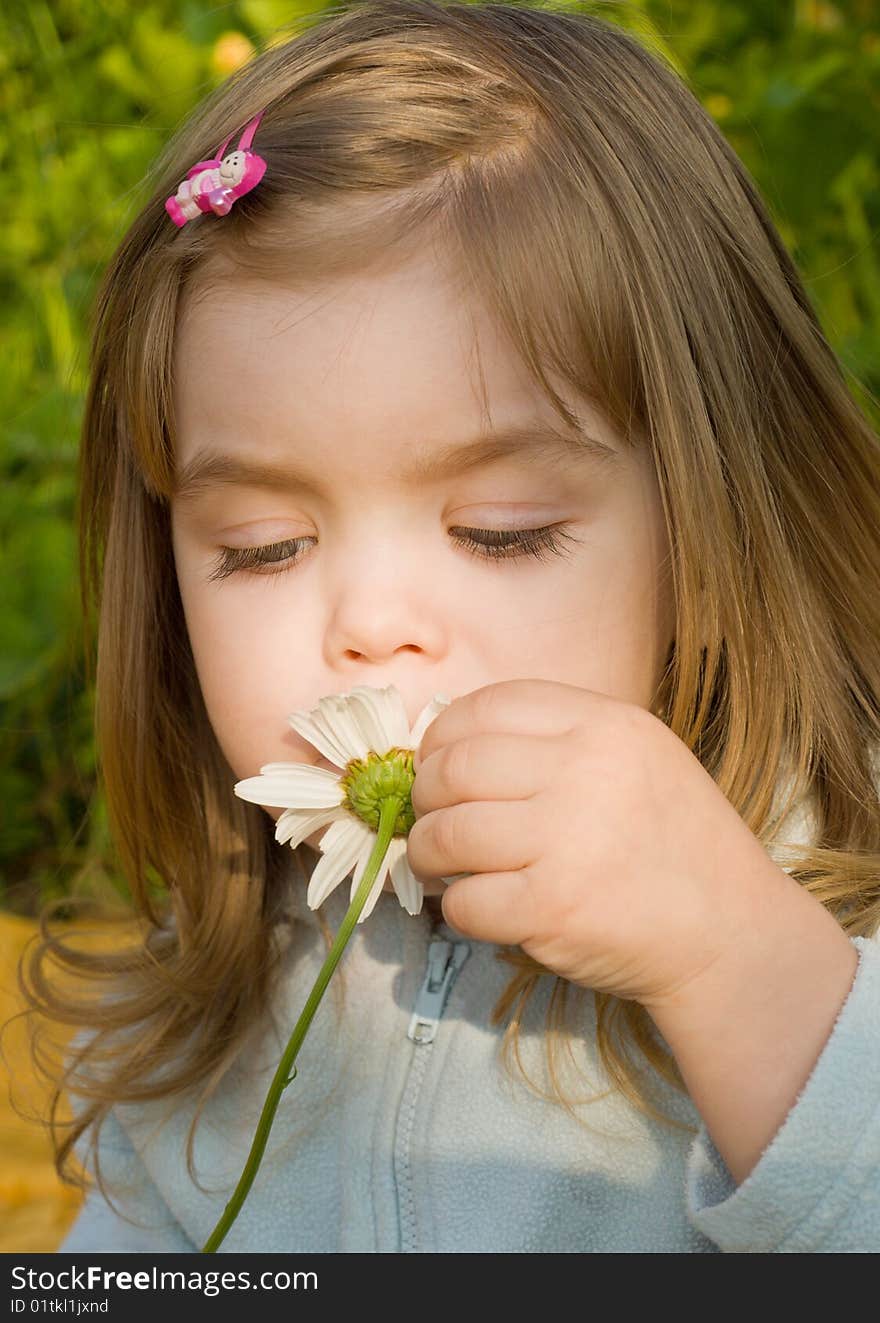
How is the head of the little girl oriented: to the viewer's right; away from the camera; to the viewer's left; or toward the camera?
toward the camera

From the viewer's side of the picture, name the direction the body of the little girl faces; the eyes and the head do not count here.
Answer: toward the camera
